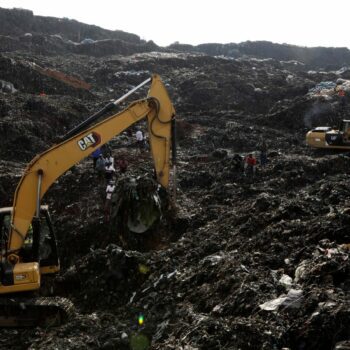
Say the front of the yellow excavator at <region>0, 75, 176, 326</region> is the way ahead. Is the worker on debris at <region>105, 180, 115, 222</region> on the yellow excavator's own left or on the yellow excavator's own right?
on the yellow excavator's own left

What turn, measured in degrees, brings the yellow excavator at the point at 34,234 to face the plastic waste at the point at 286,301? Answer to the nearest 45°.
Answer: approximately 45° to its right

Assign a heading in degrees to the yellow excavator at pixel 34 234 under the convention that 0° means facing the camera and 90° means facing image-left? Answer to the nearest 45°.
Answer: approximately 270°

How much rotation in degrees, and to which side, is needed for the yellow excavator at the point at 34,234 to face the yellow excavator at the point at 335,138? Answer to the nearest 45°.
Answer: approximately 45° to its left

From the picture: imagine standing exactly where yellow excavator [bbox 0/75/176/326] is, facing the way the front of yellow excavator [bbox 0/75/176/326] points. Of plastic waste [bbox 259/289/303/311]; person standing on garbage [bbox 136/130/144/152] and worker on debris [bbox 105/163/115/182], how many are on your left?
2

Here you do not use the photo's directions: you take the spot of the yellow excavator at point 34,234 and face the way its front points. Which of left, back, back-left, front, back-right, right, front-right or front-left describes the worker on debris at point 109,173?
left

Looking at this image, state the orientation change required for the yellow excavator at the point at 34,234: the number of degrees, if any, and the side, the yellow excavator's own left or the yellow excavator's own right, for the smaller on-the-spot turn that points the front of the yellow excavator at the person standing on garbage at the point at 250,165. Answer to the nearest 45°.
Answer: approximately 45° to the yellow excavator's own left
